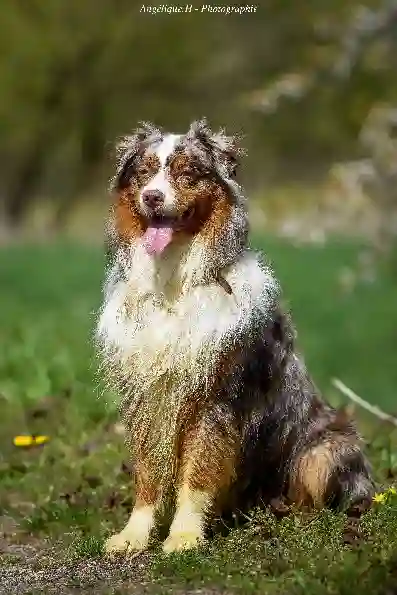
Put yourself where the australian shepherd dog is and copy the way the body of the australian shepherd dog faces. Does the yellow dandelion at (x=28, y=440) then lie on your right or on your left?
on your right

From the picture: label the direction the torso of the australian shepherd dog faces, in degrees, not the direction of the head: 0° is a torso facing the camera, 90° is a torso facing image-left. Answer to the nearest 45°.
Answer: approximately 45°

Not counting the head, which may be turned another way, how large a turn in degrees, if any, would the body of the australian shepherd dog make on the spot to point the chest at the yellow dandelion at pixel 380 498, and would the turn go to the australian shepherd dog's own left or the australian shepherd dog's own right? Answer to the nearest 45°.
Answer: approximately 135° to the australian shepherd dog's own left
